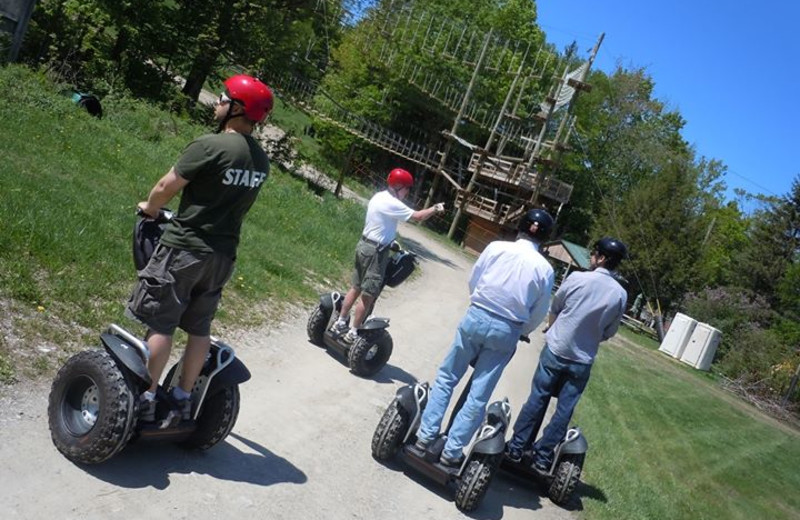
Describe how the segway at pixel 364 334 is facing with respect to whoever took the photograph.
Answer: facing away from the viewer and to the right of the viewer

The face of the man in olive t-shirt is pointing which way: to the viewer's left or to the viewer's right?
to the viewer's left

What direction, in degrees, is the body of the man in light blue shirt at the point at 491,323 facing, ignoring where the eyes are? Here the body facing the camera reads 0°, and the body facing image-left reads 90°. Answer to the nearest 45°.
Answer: approximately 180°

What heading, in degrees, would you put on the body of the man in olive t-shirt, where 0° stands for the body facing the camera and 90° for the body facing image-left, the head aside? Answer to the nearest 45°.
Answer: approximately 135°

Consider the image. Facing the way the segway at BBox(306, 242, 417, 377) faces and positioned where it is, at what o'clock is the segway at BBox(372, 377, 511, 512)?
the segway at BBox(372, 377, 511, 512) is roughly at 4 o'clock from the segway at BBox(306, 242, 417, 377).

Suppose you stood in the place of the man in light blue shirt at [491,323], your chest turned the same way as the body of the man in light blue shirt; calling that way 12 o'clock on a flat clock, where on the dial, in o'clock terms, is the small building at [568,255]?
The small building is roughly at 12 o'clock from the man in light blue shirt.

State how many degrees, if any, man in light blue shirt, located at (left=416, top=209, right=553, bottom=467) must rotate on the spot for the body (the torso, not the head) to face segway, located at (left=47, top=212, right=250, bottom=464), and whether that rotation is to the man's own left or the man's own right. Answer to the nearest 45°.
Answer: approximately 135° to the man's own left

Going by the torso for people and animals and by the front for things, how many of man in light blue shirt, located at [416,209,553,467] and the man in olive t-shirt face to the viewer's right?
0

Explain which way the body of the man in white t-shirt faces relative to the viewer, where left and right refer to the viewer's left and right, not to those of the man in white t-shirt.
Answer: facing away from the viewer and to the right of the viewer

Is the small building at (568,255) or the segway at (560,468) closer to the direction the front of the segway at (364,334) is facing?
the small building
